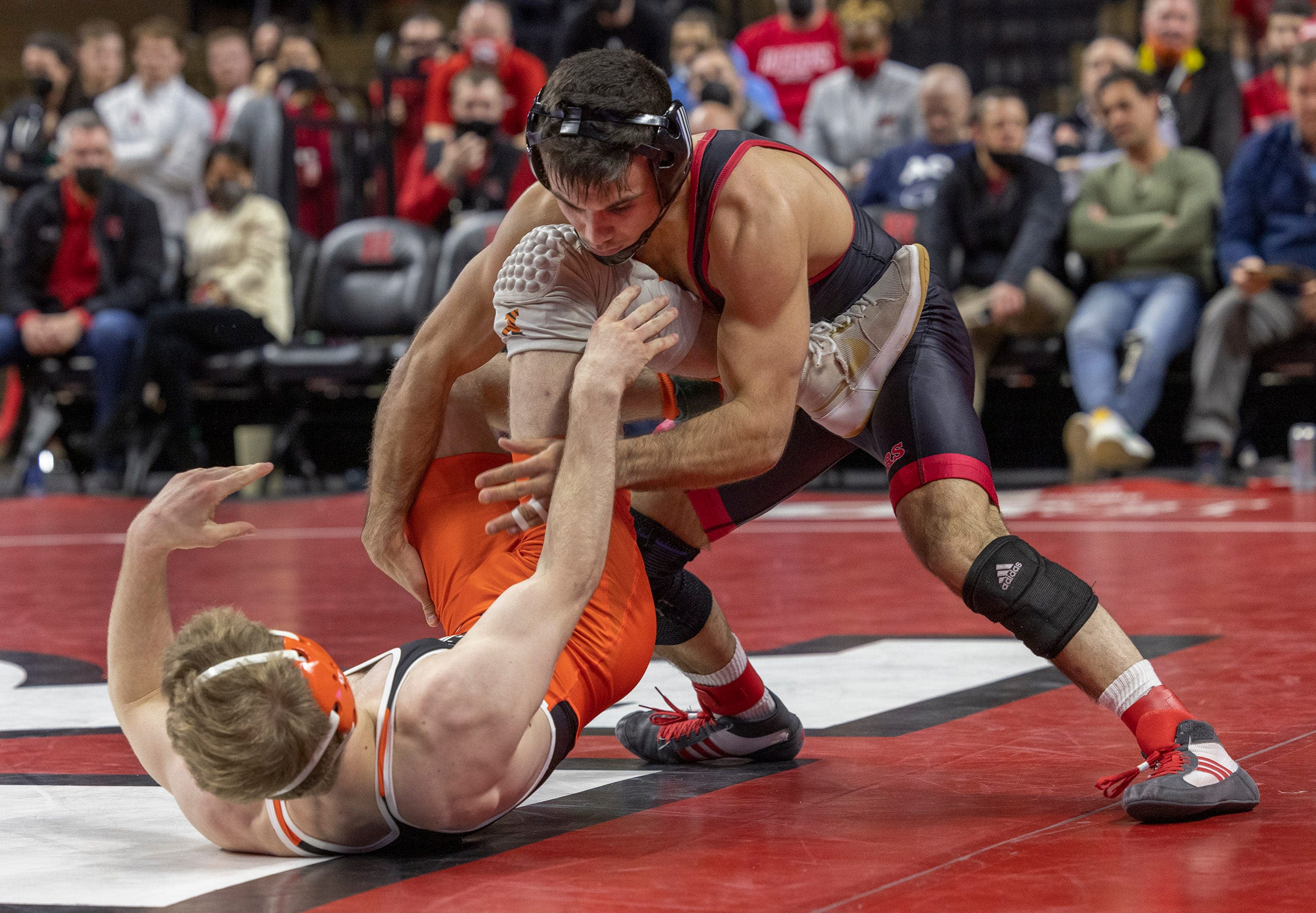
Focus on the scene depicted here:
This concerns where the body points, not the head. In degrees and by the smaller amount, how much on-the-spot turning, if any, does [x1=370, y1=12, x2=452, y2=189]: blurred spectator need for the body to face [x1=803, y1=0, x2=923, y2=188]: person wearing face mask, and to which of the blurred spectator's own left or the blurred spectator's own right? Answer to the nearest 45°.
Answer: approximately 45° to the blurred spectator's own left

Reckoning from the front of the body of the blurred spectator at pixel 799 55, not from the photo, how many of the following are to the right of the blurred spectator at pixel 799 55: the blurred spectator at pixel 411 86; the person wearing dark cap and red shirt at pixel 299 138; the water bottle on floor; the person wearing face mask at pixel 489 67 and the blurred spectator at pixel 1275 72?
3

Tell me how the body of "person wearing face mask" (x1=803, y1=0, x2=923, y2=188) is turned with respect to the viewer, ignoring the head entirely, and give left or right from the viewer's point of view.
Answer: facing the viewer

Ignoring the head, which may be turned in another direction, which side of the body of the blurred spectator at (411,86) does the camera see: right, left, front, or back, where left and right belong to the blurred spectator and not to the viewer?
front

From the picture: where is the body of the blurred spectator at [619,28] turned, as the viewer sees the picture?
toward the camera

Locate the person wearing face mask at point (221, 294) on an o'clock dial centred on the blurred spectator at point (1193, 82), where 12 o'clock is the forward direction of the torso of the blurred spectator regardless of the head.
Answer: The person wearing face mask is roughly at 3 o'clock from the blurred spectator.

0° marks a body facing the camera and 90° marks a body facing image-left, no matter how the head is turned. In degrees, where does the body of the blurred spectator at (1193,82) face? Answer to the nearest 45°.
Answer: approximately 0°

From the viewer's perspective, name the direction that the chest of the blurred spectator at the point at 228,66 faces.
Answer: toward the camera

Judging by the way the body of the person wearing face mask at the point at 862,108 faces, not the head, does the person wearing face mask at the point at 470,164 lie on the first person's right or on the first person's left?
on the first person's right

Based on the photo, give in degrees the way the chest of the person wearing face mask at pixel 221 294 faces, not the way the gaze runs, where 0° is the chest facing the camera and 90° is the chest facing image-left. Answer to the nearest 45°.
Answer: approximately 45°

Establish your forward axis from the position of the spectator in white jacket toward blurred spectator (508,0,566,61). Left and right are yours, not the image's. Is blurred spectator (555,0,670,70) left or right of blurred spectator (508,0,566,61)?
right

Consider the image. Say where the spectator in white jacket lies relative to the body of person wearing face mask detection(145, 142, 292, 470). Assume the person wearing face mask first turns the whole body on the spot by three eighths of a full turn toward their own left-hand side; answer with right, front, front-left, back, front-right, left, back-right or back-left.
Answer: left
